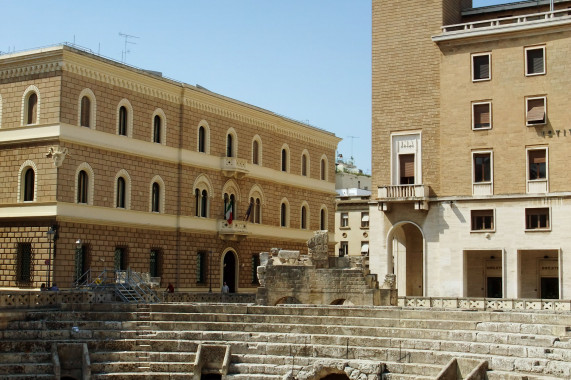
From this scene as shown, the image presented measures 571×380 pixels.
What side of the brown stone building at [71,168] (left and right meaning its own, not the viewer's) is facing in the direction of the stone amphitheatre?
front

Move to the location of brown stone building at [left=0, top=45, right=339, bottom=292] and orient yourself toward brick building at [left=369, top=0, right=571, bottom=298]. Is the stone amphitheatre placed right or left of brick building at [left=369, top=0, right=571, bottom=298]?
right

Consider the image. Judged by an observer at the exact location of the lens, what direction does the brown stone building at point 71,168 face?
facing the viewer and to the right of the viewer

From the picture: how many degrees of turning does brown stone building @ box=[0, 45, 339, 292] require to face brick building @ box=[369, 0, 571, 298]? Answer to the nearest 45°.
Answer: approximately 45° to its left
